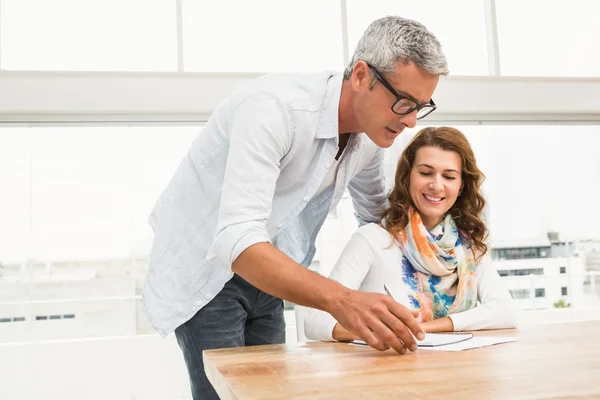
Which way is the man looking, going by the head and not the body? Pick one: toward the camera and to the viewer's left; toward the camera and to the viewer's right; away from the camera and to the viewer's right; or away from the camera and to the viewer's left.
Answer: toward the camera and to the viewer's right

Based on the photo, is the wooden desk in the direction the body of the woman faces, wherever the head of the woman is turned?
yes

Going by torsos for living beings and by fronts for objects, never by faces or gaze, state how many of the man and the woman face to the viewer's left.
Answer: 0

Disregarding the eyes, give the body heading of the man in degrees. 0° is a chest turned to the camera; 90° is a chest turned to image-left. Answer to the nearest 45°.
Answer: approximately 315°

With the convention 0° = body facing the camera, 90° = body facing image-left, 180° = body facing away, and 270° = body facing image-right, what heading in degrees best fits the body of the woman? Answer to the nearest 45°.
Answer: approximately 0°
